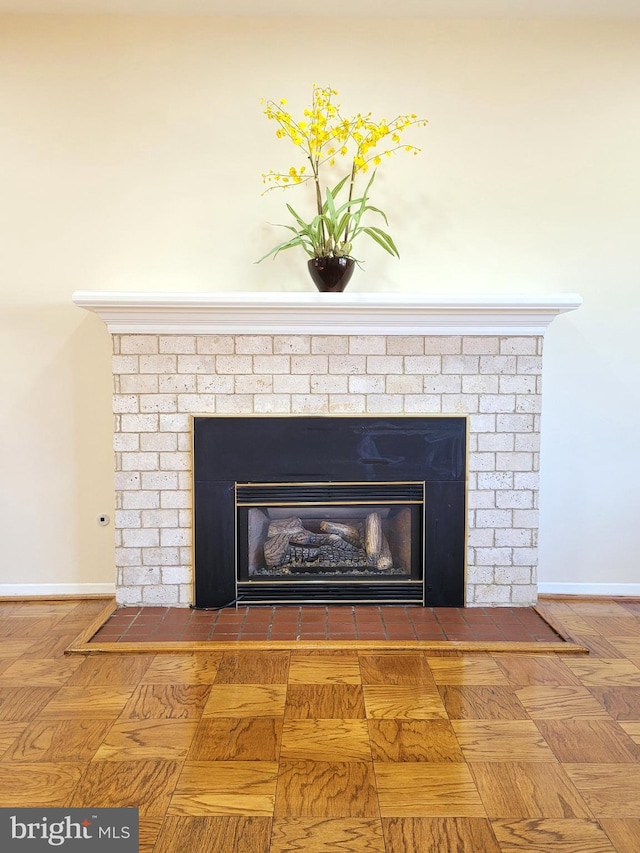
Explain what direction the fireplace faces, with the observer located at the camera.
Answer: facing the viewer
